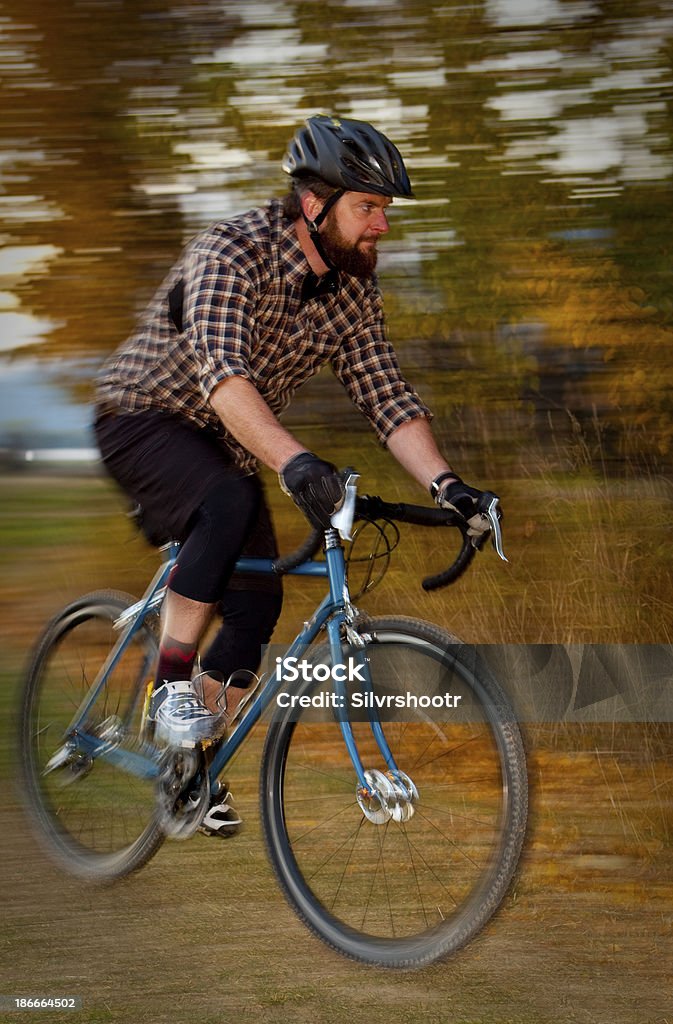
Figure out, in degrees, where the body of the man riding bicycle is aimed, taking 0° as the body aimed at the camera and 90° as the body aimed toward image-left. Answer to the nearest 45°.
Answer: approximately 315°

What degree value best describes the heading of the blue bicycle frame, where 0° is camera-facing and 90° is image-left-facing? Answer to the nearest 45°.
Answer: approximately 315°
